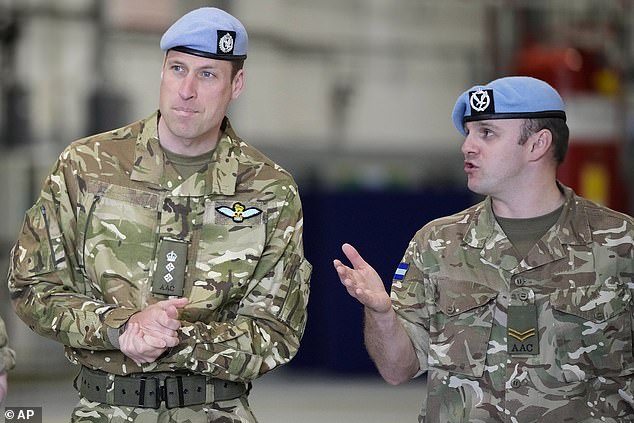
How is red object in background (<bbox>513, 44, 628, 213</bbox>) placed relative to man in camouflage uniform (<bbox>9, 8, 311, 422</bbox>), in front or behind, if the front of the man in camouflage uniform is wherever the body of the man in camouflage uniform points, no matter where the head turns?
behind

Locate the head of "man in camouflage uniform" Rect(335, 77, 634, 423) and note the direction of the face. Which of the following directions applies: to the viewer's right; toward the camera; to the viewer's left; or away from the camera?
to the viewer's left

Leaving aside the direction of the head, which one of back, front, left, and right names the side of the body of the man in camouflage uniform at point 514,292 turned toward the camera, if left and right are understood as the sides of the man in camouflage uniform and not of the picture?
front

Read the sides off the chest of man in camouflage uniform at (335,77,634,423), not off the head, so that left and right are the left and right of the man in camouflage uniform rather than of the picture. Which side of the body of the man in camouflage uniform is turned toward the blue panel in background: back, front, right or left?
back

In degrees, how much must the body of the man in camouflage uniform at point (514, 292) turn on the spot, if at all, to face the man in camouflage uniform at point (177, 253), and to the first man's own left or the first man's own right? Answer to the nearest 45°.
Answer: approximately 90° to the first man's own right

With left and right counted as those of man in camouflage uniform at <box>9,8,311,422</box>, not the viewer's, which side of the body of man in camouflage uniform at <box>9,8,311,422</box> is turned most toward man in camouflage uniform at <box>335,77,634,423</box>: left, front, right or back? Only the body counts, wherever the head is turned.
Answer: left

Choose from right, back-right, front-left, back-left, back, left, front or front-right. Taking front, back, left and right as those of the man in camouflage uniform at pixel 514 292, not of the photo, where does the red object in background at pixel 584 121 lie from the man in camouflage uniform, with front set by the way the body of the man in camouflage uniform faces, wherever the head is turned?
back

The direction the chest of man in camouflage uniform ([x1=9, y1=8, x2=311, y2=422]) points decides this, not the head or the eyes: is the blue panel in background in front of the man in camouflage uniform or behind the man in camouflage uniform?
behind

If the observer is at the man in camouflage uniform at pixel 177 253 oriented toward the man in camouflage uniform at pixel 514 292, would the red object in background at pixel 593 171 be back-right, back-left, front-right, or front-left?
front-left

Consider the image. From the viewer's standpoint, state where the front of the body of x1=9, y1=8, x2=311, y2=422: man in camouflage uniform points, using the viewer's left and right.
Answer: facing the viewer

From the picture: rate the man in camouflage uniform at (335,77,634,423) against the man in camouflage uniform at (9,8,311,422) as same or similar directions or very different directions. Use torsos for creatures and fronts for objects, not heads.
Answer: same or similar directions

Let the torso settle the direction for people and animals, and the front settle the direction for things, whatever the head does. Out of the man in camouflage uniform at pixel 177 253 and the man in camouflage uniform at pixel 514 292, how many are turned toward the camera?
2

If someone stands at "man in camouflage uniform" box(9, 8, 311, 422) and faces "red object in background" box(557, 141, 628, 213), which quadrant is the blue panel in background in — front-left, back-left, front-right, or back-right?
front-left
